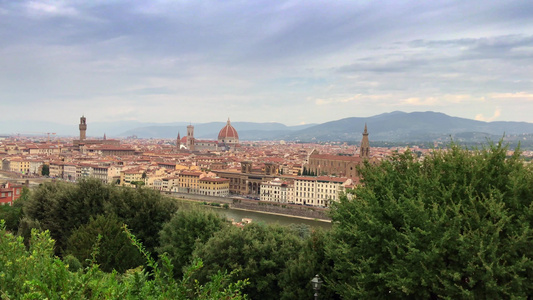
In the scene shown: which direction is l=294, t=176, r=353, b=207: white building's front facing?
toward the camera

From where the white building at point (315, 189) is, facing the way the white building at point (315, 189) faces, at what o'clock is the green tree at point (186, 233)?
The green tree is roughly at 12 o'clock from the white building.

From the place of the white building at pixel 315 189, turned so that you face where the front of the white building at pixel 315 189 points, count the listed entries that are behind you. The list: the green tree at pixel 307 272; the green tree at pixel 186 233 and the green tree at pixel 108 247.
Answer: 0

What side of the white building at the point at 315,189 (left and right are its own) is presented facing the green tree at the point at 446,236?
front

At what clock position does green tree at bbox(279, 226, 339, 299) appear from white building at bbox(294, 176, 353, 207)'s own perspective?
The green tree is roughly at 12 o'clock from the white building.

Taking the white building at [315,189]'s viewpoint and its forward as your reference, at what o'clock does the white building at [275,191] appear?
the white building at [275,191] is roughly at 4 o'clock from the white building at [315,189].

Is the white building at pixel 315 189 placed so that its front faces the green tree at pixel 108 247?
yes

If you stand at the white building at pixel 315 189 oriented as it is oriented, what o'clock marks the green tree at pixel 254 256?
The green tree is roughly at 12 o'clock from the white building.

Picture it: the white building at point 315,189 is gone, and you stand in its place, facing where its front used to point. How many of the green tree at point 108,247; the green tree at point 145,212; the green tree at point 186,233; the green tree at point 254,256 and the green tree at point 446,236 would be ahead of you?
5

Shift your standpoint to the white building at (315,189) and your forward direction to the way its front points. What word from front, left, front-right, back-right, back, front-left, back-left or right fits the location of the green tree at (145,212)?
front

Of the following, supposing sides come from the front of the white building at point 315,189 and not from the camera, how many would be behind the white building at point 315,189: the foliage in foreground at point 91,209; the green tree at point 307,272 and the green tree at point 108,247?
0

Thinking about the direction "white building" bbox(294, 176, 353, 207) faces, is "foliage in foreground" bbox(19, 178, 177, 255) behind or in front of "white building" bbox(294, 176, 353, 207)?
in front

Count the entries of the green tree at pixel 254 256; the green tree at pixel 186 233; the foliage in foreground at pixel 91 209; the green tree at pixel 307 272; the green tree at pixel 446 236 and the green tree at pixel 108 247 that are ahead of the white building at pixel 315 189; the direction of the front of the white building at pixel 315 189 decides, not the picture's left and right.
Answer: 6
